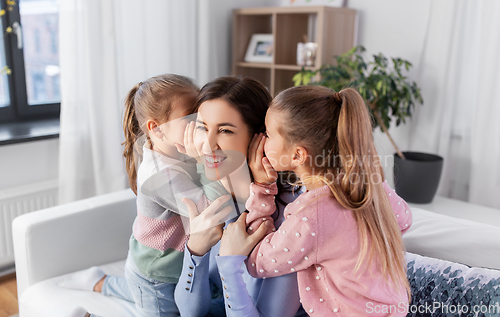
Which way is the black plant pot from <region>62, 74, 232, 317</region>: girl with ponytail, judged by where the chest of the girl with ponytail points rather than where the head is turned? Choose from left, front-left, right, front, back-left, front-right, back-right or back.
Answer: front-left

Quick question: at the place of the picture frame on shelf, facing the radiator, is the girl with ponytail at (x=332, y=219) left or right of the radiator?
left

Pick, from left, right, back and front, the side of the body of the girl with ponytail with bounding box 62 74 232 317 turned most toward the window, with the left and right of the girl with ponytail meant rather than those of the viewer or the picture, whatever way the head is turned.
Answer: left

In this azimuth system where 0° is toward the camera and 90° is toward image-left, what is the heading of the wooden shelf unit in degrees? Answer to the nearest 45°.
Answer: approximately 45°

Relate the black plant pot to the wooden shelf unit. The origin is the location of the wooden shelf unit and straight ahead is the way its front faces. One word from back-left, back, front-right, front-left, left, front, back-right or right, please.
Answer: left

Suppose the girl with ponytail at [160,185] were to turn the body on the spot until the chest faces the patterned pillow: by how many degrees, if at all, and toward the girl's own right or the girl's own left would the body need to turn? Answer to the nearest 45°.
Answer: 0° — they already face it

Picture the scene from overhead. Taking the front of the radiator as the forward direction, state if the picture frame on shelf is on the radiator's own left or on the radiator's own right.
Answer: on the radiator's own left

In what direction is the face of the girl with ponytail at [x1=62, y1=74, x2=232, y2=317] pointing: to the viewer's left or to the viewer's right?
to the viewer's right

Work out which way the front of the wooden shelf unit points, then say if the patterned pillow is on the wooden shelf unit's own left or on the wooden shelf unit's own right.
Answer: on the wooden shelf unit's own left

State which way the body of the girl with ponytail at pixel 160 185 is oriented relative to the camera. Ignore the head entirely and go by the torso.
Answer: to the viewer's right
